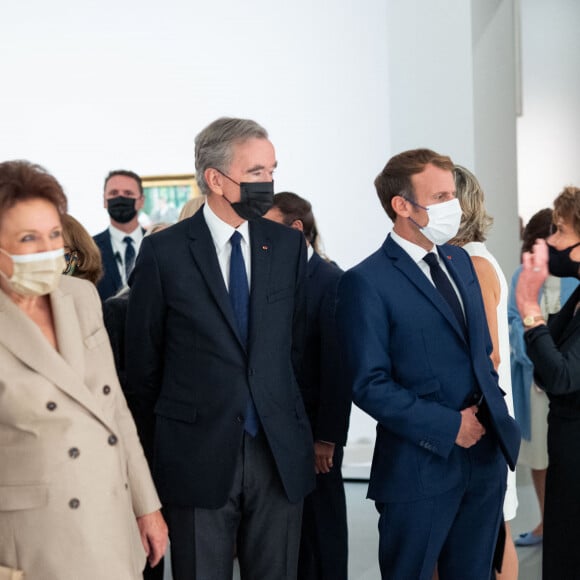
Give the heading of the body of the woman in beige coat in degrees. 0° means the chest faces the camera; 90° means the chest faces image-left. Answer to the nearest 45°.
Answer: approximately 315°

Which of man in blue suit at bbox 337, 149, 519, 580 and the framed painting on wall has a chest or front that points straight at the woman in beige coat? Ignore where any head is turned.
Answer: the framed painting on wall

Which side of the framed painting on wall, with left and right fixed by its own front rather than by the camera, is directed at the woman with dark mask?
front

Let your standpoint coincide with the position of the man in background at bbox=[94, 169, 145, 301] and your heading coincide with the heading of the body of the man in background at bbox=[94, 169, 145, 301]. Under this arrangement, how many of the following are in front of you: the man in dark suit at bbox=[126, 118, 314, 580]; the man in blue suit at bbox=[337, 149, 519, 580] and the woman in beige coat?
3

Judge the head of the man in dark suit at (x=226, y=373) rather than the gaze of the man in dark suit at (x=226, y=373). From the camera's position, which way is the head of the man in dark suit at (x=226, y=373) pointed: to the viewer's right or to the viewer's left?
to the viewer's right

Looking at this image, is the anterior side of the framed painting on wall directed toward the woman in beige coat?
yes

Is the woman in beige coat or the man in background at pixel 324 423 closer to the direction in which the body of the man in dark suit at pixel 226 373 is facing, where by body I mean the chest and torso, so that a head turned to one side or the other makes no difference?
the woman in beige coat

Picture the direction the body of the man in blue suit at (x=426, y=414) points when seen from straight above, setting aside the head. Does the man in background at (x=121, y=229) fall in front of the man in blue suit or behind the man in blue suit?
behind
